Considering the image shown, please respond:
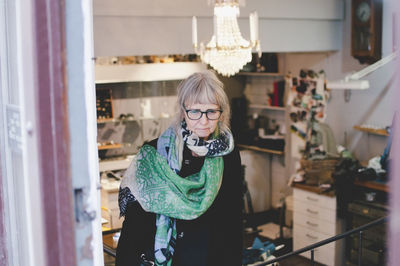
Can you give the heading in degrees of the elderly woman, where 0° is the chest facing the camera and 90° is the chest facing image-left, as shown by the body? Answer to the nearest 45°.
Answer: approximately 0°

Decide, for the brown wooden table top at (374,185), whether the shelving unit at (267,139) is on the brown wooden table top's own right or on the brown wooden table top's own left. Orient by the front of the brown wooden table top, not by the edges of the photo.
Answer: on the brown wooden table top's own right

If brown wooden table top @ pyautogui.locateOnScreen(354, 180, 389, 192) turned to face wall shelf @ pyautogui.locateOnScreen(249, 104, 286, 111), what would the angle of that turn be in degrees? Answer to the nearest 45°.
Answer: approximately 90° to its right

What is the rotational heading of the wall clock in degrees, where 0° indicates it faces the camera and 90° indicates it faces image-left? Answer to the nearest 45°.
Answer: approximately 45°

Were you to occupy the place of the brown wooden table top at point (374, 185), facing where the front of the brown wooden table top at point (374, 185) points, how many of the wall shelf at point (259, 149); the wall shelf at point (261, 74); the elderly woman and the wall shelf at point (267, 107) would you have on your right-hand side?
3
